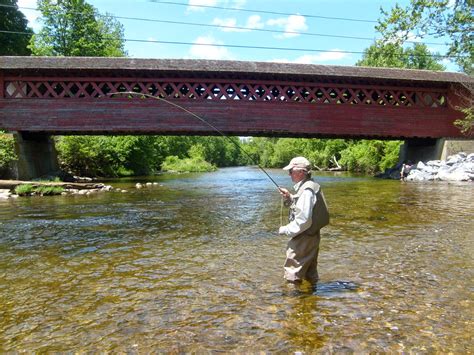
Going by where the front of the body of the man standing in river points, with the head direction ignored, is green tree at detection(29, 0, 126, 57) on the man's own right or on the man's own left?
on the man's own right

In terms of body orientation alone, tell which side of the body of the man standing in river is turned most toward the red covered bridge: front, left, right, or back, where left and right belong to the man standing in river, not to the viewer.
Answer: right

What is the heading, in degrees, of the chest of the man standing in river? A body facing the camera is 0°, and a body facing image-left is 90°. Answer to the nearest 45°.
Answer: approximately 90°
